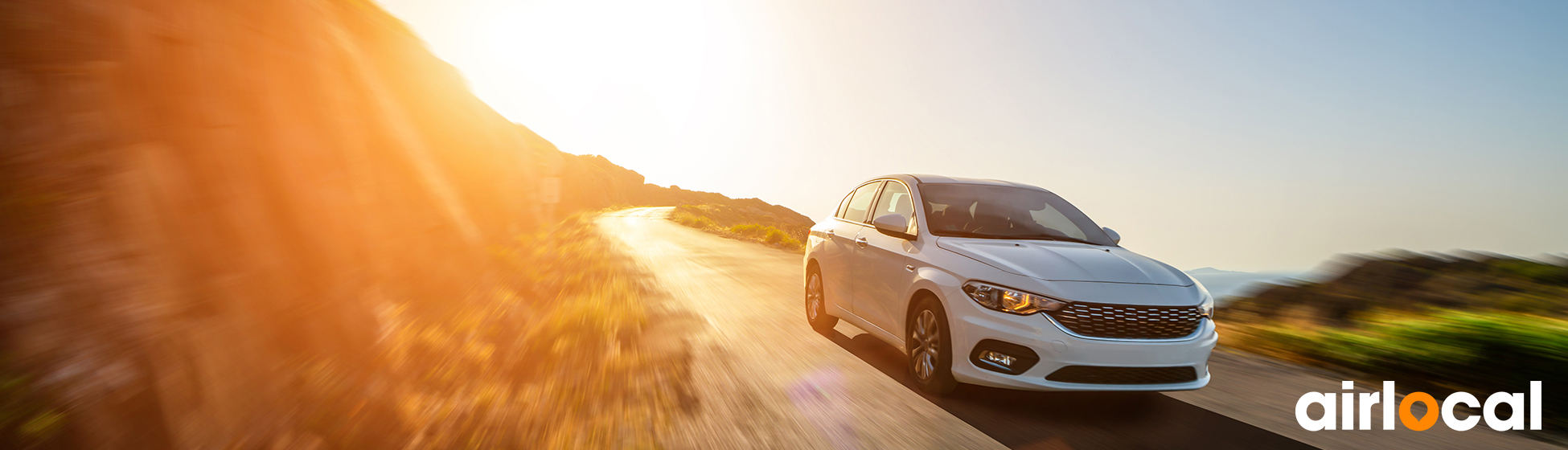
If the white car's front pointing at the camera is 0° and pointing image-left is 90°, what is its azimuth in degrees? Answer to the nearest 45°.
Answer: approximately 315°
